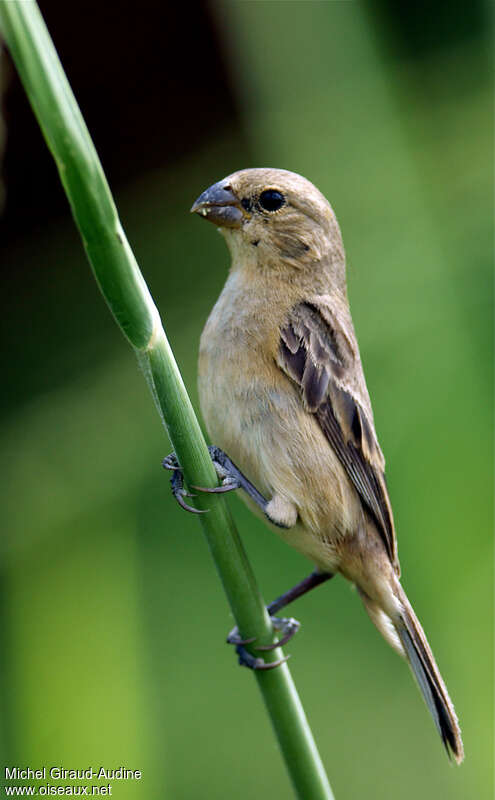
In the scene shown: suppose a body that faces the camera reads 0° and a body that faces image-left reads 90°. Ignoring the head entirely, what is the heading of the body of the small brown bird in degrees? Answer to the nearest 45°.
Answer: approximately 90°
